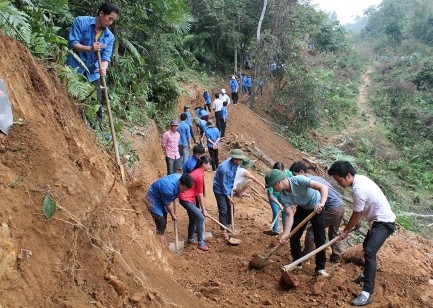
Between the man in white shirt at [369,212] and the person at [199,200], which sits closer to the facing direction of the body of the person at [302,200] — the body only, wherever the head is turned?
the person

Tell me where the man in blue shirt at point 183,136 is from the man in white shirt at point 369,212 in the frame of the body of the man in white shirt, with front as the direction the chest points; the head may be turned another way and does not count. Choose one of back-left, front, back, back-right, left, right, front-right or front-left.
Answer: front-right

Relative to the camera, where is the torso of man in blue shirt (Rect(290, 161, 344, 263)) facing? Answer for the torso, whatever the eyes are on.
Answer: to the viewer's left

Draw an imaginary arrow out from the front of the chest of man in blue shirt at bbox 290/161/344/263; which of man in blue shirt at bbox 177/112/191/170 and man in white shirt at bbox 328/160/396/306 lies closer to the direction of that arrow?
the man in blue shirt

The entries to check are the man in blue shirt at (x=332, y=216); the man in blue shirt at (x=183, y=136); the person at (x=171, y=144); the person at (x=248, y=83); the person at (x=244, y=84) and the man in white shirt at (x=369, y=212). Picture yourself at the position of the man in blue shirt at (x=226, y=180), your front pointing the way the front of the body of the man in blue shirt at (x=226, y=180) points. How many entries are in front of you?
2

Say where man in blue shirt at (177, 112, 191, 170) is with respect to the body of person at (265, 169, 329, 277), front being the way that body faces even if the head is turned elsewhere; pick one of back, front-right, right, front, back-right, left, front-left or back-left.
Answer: right

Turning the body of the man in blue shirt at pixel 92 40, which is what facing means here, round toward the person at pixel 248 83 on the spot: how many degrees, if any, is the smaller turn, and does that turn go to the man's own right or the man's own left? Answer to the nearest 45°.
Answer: approximately 90° to the man's own left

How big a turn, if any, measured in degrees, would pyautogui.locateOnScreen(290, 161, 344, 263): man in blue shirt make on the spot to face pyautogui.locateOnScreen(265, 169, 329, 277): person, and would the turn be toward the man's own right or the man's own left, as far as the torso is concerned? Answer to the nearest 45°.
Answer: approximately 45° to the man's own left

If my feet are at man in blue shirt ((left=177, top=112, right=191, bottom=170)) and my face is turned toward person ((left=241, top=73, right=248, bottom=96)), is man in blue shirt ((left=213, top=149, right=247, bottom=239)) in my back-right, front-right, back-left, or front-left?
back-right

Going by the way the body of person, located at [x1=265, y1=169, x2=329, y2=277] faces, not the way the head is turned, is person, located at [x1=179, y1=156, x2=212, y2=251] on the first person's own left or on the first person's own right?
on the first person's own right
